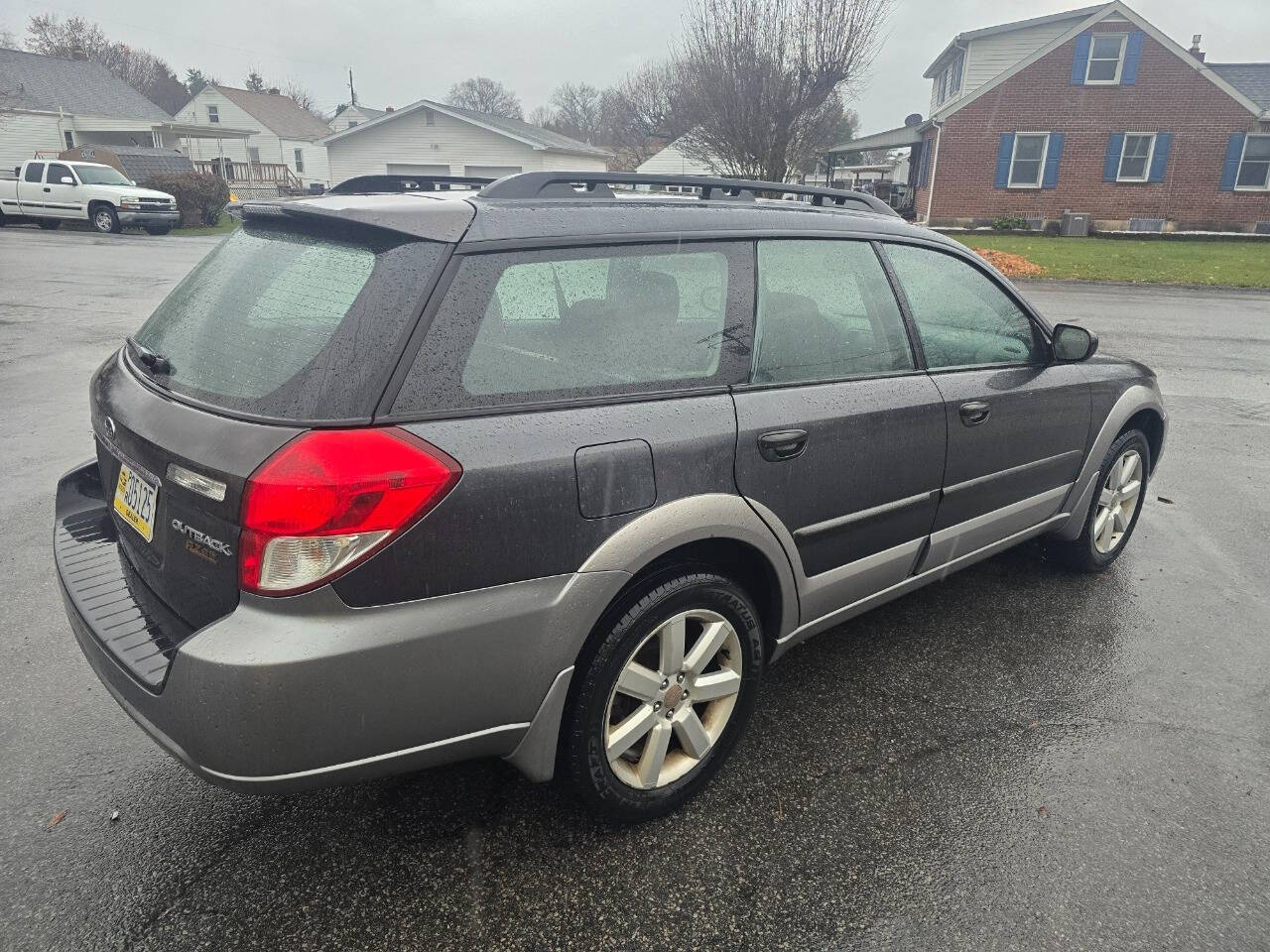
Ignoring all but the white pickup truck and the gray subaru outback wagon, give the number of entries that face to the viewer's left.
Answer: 0

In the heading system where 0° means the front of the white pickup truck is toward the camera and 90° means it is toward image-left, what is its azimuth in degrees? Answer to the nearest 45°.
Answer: approximately 315°

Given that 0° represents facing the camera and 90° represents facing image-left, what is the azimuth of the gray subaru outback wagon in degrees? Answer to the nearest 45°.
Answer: approximately 225°

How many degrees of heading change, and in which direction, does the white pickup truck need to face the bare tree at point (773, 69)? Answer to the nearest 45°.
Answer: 0° — it already faces it

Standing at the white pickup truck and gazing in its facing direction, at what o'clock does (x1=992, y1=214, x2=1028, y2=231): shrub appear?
The shrub is roughly at 11 o'clock from the white pickup truck.

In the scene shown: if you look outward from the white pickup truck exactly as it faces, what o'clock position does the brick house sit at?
The brick house is roughly at 11 o'clock from the white pickup truck.

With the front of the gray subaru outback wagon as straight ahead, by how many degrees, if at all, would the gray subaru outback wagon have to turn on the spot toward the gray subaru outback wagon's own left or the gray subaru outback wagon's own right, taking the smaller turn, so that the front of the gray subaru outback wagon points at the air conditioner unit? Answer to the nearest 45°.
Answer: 0° — it already faces it
